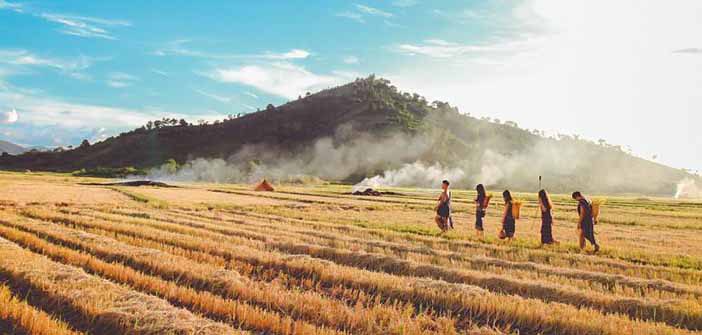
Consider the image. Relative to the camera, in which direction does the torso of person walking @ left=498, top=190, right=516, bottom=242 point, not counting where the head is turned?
to the viewer's left

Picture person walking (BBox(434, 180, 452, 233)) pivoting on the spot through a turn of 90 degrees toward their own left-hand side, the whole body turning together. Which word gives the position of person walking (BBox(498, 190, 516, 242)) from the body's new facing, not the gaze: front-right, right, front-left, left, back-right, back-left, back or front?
front-left

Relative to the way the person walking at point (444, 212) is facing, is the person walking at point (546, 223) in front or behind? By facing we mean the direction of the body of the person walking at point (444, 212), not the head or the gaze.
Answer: behind

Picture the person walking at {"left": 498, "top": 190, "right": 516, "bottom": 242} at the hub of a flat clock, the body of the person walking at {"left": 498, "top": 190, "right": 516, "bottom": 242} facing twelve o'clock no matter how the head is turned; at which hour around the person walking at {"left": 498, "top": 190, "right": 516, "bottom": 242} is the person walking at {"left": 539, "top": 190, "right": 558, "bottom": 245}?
the person walking at {"left": 539, "top": 190, "right": 558, "bottom": 245} is roughly at 7 o'clock from the person walking at {"left": 498, "top": 190, "right": 516, "bottom": 242}.

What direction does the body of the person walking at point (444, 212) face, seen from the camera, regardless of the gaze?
to the viewer's left
